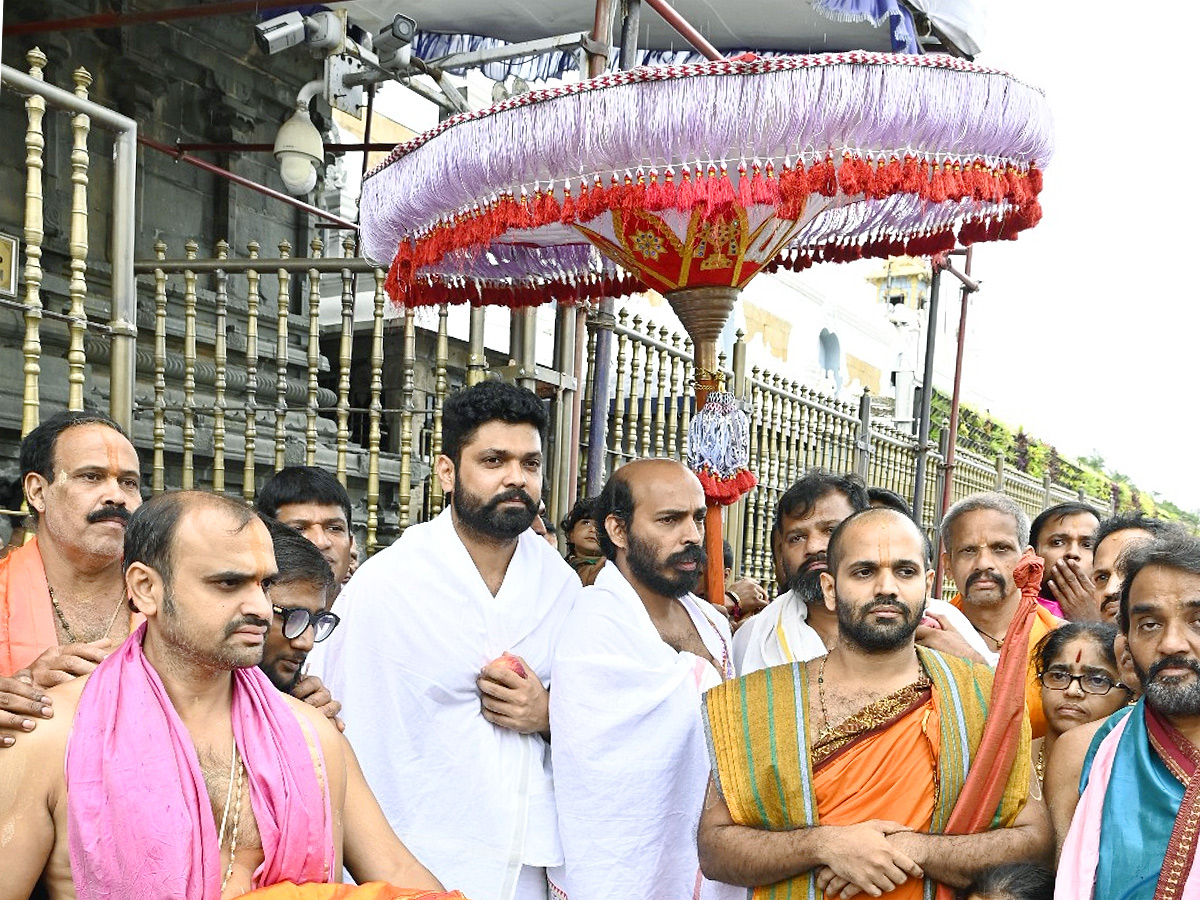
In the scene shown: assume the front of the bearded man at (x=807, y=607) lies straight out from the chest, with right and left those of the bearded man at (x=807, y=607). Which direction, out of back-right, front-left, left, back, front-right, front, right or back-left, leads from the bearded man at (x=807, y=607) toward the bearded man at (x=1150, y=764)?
front-left

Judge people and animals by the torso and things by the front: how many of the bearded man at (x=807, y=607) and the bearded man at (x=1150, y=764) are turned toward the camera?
2

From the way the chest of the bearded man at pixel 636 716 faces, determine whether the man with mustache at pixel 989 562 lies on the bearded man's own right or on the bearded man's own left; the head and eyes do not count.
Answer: on the bearded man's own left

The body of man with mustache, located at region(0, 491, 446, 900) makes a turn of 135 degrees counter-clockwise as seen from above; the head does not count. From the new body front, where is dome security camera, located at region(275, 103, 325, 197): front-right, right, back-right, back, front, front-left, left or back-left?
front

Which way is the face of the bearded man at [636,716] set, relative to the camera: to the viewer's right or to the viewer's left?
to the viewer's right

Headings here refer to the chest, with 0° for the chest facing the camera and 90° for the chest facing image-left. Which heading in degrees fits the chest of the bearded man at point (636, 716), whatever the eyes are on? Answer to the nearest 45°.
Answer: approximately 315°

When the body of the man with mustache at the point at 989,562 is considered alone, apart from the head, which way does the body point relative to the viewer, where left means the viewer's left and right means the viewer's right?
facing the viewer

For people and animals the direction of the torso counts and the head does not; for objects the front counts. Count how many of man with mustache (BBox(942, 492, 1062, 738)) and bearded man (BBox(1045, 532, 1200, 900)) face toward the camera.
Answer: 2

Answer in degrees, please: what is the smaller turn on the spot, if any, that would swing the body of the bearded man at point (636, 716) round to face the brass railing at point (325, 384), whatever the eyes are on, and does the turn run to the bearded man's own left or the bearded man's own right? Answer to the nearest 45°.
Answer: approximately 180°

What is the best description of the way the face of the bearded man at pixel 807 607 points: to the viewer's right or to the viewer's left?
to the viewer's left

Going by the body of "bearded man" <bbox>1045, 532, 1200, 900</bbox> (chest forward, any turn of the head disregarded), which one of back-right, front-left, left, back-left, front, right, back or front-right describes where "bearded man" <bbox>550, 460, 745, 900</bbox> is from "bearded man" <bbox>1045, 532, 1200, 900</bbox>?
right

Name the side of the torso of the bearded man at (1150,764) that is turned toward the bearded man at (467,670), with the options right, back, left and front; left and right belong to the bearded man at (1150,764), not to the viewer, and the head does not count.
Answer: right

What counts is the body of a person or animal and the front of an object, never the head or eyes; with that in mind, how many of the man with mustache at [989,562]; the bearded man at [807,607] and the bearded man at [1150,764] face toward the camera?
3

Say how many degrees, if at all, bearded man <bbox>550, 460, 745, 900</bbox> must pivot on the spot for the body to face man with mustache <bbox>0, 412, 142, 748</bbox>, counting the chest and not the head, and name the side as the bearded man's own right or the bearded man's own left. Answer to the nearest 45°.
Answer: approximately 135° to the bearded man's own right

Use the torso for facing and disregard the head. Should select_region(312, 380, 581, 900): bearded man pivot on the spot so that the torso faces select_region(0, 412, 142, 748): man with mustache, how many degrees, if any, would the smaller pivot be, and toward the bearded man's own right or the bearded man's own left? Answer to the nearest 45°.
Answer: approximately 135° to the bearded man's own right

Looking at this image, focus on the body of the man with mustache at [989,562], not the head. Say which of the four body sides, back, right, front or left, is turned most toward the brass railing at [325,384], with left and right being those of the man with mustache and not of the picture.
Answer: right

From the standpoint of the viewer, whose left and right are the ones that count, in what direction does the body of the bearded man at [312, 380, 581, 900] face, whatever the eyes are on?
facing the viewer and to the right of the viewer

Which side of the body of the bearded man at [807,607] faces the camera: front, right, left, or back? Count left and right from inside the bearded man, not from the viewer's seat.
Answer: front

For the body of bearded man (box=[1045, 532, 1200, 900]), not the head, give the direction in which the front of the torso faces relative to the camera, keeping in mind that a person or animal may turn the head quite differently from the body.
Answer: toward the camera
